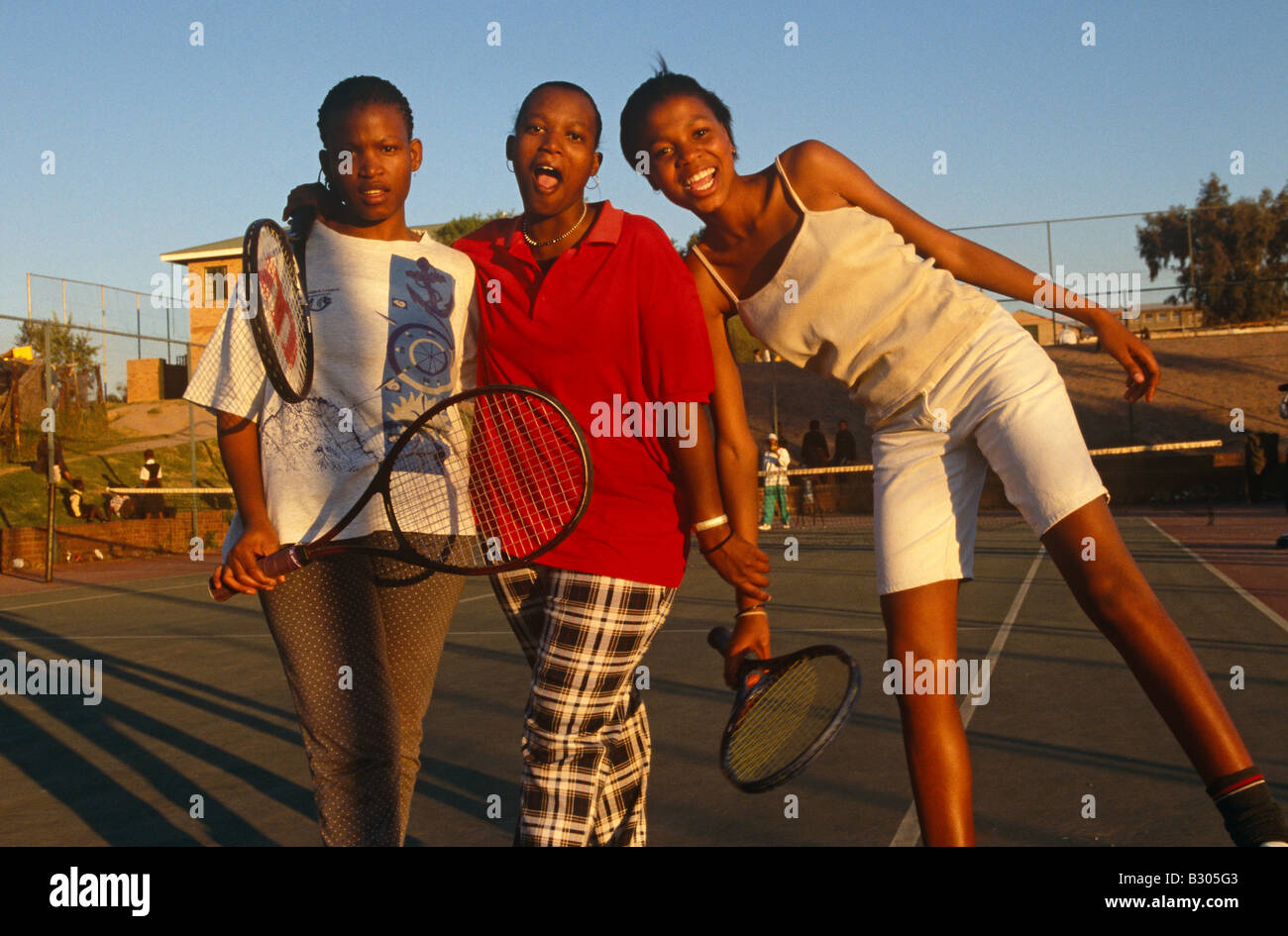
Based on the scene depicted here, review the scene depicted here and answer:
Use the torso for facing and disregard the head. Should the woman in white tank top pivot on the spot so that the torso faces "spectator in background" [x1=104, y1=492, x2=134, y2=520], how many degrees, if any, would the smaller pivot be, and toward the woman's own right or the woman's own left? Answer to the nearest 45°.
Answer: approximately 135° to the woman's own right

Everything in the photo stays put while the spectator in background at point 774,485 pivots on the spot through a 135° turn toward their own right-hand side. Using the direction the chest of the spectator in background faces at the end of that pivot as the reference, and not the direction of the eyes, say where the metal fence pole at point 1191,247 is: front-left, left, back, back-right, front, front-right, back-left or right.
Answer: right

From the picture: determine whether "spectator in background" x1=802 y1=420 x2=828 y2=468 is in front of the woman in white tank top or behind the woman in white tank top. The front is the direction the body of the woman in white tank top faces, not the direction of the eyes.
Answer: behind

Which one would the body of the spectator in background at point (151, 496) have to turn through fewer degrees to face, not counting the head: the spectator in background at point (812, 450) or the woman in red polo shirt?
the woman in red polo shirt

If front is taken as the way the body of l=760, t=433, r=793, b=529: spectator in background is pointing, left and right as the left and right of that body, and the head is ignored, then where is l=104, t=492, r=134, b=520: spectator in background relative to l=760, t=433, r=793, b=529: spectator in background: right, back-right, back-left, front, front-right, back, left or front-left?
right

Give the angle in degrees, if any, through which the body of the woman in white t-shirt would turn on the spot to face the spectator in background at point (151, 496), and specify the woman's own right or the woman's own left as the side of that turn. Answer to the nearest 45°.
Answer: approximately 180°

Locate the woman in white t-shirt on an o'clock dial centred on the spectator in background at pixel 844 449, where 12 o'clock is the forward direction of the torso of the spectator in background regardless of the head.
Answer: The woman in white t-shirt is roughly at 12 o'clock from the spectator in background.

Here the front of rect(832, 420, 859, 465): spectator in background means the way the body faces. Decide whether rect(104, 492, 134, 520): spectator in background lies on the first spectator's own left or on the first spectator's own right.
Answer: on the first spectator's own right

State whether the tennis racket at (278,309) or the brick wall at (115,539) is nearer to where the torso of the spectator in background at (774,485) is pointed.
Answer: the tennis racket

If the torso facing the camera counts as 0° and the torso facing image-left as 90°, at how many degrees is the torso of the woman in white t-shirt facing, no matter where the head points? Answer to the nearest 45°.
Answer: approximately 0°

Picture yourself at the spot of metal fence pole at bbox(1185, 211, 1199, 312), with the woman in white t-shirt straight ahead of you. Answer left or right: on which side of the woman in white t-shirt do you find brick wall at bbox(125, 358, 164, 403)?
right

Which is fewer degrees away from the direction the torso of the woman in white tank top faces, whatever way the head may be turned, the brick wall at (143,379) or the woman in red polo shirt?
the woman in red polo shirt
